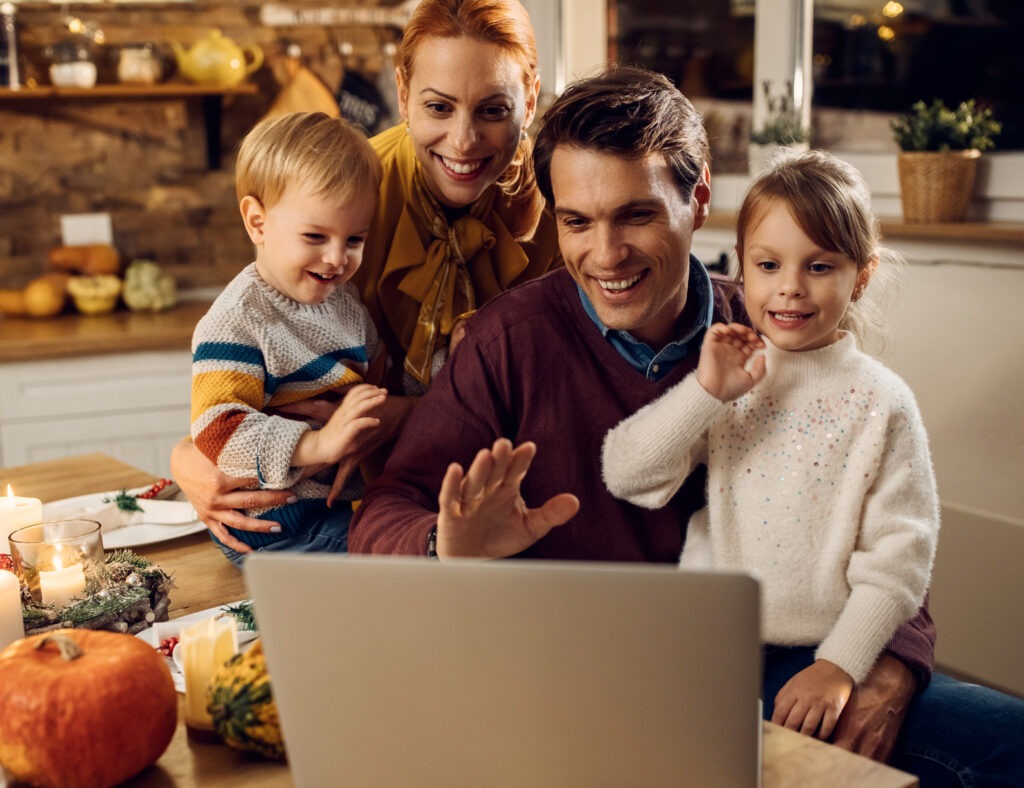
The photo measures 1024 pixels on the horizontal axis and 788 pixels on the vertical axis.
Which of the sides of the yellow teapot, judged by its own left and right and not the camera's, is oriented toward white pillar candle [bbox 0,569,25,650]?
left

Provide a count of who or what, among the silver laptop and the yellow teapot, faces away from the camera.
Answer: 1

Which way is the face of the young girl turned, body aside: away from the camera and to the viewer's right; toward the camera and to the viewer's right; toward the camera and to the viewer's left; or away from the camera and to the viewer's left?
toward the camera and to the viewer's left

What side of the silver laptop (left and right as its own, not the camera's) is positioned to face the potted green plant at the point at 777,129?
front

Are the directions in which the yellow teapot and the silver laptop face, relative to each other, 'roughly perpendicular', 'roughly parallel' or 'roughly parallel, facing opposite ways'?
roughly perpendicular

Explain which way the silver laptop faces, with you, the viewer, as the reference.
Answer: facing away from the viewer

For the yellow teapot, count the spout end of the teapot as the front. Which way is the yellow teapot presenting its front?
to the viewer's left

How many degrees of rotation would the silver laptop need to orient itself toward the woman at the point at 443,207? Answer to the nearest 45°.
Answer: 0° — it already faces them

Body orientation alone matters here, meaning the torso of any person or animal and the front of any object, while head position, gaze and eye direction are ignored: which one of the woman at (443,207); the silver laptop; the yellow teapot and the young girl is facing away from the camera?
the silver laptop

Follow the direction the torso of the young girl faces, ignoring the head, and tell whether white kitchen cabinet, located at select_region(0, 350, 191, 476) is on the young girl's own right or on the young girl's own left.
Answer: on the young girl's own right

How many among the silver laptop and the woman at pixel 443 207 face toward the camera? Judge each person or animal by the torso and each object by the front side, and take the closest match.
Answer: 1

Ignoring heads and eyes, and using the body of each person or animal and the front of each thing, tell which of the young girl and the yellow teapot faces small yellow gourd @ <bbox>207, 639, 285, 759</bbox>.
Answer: the young girl

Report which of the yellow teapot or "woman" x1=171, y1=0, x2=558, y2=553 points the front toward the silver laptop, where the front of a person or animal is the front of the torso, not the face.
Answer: the woman

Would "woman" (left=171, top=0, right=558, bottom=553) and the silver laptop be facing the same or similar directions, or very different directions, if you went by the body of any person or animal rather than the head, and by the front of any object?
very different directions

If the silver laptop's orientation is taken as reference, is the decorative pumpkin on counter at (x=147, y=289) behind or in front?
in front
